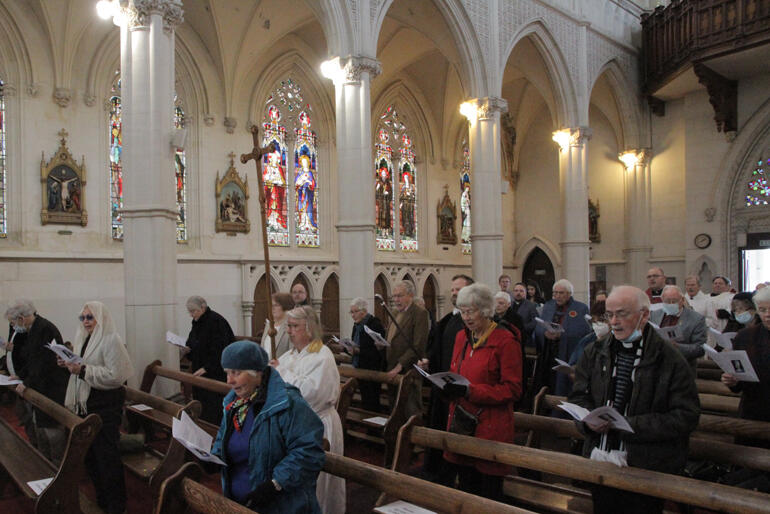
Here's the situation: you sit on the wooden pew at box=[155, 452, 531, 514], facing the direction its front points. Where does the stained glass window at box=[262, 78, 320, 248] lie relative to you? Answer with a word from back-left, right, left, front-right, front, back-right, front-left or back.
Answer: back-right

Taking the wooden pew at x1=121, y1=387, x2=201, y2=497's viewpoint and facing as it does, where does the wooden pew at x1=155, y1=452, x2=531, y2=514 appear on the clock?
the wooden pew at x1=155, y1=452, x2=531, y2=514 is roughly at 10 o'clock from the wooden pew at x1=121, y1=387, x2=201, y2=497.

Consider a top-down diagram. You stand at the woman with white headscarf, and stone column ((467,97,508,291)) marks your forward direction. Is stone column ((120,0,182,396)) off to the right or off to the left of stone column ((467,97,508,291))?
left

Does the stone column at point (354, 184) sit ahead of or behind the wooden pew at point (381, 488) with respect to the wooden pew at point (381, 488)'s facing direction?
behind

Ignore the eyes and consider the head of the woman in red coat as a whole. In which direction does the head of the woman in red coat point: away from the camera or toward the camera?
toward the camera

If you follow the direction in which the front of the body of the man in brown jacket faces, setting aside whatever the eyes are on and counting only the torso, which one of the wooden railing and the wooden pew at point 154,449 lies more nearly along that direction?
the wooden pew

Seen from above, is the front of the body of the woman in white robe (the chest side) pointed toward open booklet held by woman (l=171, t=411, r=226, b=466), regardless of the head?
yes

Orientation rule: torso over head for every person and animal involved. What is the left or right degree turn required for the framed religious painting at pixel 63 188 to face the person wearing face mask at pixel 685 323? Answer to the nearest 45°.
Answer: approximately 45° to its left

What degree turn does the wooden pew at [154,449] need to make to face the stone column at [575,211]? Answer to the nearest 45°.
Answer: approximately 180°

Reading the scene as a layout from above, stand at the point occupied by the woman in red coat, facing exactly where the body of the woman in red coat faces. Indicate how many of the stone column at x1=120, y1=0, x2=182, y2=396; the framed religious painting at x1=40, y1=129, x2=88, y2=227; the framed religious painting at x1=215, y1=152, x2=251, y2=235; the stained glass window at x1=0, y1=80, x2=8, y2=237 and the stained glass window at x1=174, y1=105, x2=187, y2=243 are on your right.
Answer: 5

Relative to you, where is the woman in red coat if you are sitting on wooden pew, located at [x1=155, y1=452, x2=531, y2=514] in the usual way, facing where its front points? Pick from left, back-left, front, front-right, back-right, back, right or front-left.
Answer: back

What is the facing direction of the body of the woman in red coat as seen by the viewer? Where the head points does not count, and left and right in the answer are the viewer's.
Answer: facing the viewer and to the left of the viewer

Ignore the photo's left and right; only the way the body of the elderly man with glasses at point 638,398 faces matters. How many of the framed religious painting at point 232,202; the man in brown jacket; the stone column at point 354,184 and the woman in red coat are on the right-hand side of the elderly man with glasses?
4

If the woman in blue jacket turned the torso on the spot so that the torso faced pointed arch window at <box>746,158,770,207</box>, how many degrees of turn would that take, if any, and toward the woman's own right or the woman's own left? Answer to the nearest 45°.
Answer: approximately 180°

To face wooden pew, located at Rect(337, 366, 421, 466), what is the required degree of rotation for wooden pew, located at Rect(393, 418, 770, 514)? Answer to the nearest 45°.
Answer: approximately 90° to its right

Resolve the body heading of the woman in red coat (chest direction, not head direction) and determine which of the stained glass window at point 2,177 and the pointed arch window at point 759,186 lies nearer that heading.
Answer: the stained glass window

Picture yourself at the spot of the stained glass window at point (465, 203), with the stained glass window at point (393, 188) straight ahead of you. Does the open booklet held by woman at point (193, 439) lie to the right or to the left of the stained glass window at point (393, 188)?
left

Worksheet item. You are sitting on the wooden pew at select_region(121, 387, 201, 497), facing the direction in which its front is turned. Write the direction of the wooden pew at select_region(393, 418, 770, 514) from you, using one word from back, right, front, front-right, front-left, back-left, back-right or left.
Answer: left

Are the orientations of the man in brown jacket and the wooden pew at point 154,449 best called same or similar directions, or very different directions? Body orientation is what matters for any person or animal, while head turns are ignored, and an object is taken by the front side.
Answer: same or similar directions
